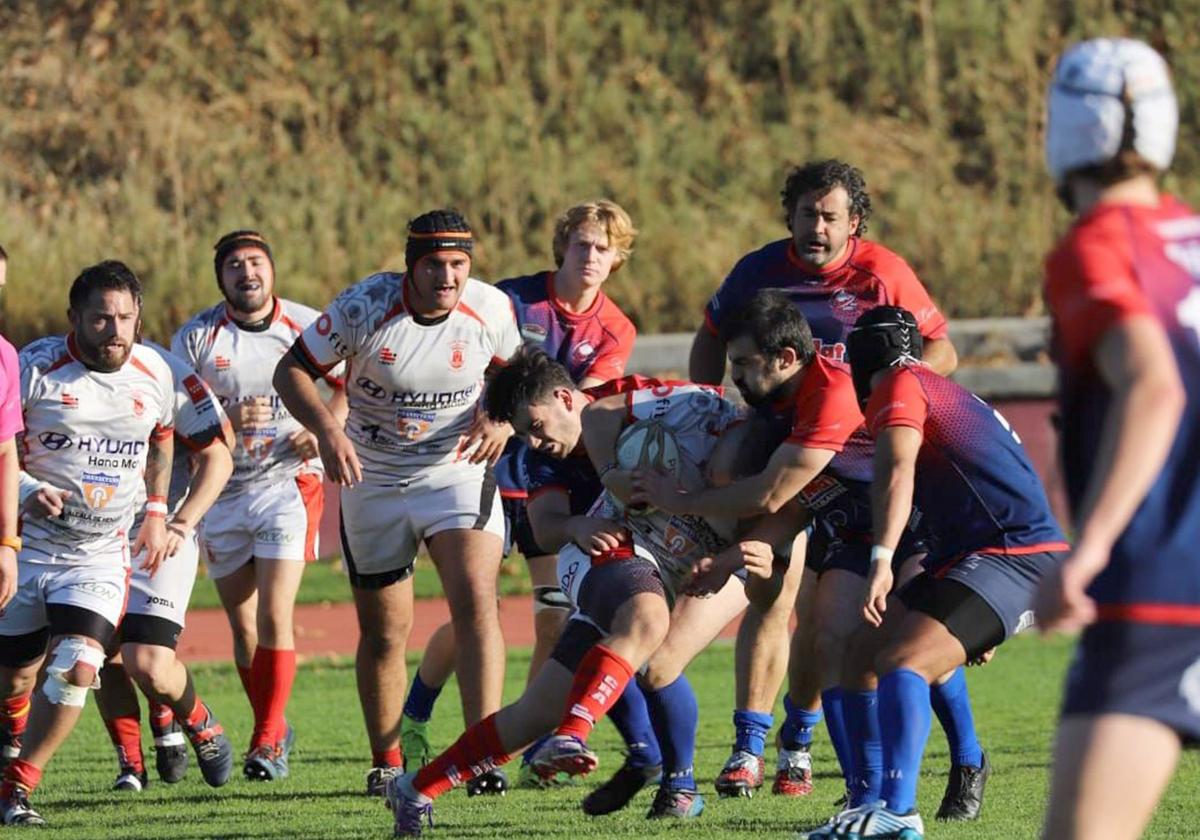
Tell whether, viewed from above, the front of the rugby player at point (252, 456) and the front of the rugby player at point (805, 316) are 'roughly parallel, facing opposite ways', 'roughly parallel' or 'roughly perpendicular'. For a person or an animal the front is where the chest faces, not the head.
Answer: roughly parallel

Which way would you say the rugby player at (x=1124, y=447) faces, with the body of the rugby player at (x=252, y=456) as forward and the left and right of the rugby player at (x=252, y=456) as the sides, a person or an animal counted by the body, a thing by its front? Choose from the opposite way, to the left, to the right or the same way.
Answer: the opposite way

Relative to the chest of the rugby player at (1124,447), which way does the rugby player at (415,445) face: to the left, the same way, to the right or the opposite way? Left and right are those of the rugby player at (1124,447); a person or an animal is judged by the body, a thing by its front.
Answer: the opposite way

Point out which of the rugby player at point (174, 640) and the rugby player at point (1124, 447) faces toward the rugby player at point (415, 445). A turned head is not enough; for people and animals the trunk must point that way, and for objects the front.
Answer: the rugby player at point (1124, 447)

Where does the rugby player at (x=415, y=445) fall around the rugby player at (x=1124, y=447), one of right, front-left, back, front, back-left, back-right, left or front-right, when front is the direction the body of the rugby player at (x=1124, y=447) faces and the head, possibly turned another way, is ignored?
front

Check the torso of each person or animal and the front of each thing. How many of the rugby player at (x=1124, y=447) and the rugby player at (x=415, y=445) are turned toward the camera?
1

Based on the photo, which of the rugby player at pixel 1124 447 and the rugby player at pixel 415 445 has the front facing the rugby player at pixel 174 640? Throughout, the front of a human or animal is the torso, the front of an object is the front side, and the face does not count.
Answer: the rugby player at pixel 1124 447

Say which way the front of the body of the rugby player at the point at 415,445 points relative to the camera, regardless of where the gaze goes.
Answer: toward the camera

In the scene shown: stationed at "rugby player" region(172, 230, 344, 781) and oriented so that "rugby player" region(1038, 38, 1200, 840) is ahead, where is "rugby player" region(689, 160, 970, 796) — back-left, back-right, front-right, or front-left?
front-left

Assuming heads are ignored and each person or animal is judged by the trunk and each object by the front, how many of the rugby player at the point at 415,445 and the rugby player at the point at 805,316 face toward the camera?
2

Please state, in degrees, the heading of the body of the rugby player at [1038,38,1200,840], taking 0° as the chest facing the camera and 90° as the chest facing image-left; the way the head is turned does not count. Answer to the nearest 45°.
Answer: approximately 135°

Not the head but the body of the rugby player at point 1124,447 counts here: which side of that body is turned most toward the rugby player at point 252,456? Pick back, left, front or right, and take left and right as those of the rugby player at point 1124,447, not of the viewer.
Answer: front

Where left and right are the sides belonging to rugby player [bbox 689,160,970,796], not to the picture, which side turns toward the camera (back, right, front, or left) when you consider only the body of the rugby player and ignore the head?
front

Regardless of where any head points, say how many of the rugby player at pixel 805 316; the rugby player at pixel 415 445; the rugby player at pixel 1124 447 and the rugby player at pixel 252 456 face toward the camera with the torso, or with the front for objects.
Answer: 3

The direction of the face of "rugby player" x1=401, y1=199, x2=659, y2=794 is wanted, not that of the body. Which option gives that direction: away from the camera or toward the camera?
toward the camera
